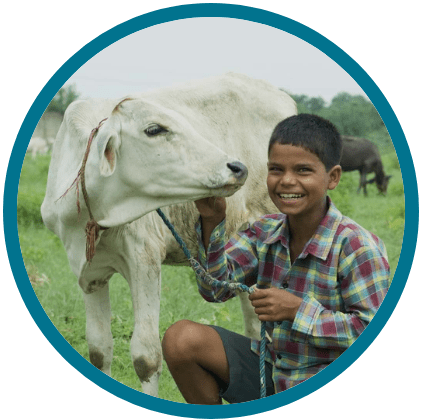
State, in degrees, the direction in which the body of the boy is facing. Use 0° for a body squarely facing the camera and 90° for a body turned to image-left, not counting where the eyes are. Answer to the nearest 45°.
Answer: approximately 45°

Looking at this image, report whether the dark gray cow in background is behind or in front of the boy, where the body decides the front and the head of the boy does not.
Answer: behind

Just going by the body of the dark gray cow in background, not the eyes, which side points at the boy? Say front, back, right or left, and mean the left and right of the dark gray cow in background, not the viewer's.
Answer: right

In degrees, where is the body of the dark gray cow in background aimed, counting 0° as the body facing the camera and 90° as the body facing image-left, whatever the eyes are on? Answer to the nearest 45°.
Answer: approximately 270°

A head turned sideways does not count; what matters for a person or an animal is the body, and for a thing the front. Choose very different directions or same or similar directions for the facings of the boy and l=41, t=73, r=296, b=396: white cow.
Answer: same or similar directions

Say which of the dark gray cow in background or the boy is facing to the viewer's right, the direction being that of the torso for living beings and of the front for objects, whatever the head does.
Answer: the dark gray cow in background

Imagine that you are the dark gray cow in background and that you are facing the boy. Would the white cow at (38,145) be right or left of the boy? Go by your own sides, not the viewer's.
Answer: right

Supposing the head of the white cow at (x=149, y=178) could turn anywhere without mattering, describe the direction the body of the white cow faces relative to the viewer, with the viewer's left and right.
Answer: facing the viewer and to the left of the viewer

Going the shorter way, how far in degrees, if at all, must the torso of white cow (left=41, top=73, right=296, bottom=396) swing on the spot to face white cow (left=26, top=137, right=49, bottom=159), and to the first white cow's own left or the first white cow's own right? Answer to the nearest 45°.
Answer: approximately 135° to the first white cow's own right

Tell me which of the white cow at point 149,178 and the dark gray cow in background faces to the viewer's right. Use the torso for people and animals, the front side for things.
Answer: the dark gray cow in background

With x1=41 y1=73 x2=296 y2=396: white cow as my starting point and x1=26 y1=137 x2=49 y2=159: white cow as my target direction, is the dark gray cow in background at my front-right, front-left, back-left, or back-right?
front-right

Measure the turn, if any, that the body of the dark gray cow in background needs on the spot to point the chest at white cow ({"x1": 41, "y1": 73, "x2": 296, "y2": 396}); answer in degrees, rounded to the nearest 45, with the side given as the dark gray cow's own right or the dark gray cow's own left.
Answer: approximately 90° to the dark gray cow's own right

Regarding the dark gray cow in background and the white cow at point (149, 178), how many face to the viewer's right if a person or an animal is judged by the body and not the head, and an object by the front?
1

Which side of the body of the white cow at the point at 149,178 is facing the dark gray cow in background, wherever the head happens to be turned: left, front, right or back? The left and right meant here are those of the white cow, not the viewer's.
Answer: back
